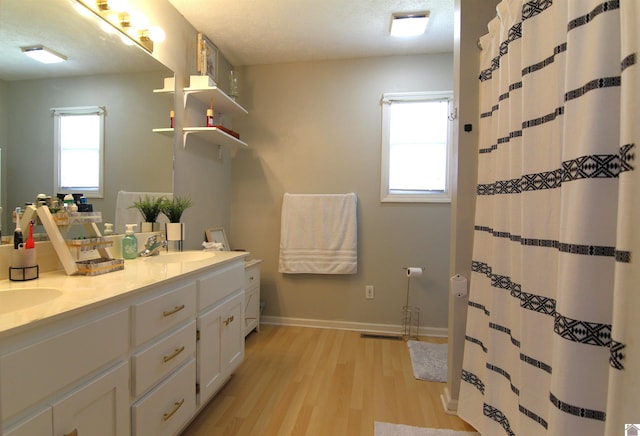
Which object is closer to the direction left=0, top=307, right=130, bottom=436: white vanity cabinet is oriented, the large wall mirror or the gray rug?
the gray rug

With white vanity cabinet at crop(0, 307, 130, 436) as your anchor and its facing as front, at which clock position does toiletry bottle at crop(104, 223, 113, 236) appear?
The toiletry bottle is roughly at 8 o'clock from the white vanity cabinet.

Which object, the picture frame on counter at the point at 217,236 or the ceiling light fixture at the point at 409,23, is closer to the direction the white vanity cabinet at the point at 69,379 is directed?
the ceiling light fixture

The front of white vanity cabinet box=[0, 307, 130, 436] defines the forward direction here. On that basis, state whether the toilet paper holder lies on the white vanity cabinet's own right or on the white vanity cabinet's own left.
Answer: on the white vanity cabinet's own left

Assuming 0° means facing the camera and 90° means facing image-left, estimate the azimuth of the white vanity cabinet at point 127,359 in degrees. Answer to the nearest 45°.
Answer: approximately 315°

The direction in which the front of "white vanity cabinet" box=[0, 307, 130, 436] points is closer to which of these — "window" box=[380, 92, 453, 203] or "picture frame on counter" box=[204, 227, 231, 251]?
the window

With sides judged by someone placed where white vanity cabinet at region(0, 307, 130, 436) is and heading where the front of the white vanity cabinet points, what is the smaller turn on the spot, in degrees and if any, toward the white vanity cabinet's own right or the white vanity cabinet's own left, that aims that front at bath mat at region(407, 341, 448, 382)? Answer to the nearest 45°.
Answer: approximately 45° to the white vanity cabinet's own left
